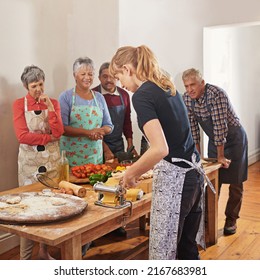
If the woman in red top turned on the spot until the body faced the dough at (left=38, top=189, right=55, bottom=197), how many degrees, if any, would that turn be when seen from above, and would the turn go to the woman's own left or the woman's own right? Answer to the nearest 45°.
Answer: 0° — they already face it

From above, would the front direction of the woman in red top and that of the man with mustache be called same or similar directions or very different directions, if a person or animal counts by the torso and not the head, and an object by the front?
same or similar directions

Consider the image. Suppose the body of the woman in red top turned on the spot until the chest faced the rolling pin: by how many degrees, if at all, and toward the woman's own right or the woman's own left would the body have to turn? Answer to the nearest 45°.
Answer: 0° — they already face it

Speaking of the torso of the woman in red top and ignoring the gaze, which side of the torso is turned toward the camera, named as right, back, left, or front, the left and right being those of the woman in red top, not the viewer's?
front

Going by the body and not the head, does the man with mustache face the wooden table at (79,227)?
yes

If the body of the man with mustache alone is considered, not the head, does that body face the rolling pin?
yes

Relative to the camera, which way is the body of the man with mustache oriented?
toward the camera

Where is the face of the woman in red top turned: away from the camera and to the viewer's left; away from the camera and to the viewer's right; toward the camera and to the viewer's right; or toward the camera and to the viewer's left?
toward the camera and to the viewer's right

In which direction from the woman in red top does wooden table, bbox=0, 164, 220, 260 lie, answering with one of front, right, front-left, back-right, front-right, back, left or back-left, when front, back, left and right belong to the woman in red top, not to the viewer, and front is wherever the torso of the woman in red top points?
front

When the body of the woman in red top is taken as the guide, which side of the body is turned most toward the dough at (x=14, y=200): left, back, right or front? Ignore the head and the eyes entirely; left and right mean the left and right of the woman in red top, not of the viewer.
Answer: front

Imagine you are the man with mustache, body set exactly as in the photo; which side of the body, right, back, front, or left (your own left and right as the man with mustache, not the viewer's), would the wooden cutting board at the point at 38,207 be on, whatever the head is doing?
front

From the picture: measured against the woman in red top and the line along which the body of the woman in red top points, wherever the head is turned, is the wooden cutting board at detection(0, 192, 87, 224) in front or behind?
in front

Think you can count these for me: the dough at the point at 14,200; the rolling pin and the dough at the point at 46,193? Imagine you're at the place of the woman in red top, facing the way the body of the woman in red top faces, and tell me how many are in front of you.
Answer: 3

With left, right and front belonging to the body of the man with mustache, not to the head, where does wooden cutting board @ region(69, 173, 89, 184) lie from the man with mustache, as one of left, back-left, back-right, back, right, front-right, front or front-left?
front
